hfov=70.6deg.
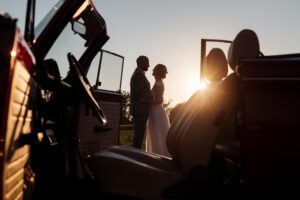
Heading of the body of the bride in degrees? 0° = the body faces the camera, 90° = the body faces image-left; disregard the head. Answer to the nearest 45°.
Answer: approximately 90°

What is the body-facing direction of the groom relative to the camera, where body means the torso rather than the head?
to the viewer's right
